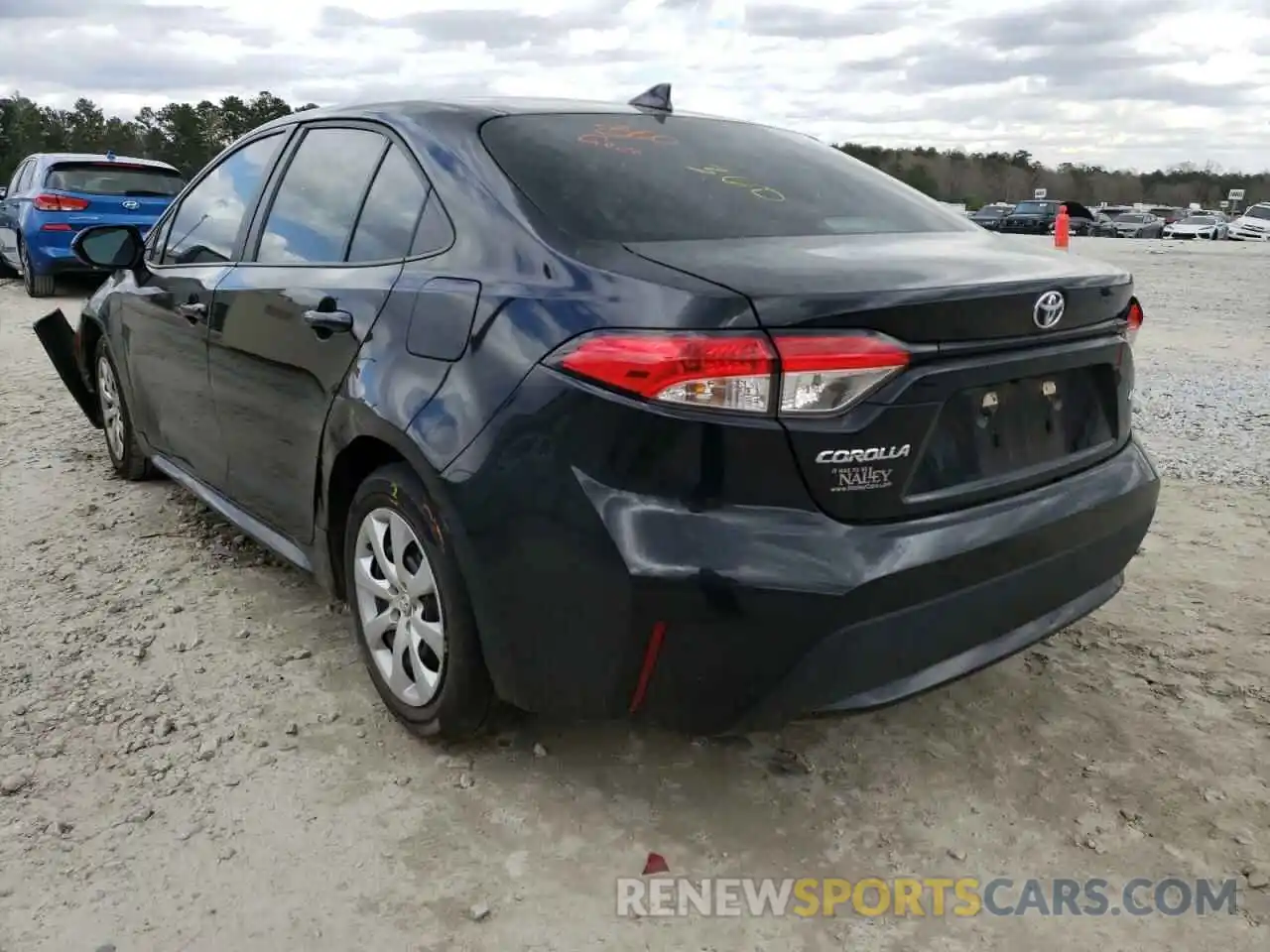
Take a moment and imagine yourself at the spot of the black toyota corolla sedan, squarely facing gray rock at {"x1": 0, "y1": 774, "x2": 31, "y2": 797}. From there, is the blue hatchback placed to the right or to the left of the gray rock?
right

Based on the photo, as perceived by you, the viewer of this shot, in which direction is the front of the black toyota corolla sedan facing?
facing away from the viewer and to the left of the viewer

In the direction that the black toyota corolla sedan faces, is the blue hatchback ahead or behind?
ahead

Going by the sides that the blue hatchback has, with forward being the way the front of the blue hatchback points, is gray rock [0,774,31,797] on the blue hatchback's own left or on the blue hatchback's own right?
on the blue hatchback's own left

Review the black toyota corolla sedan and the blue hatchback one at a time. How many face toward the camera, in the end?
0

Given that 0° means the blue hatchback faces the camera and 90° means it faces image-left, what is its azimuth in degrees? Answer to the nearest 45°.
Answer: approximately 135°
